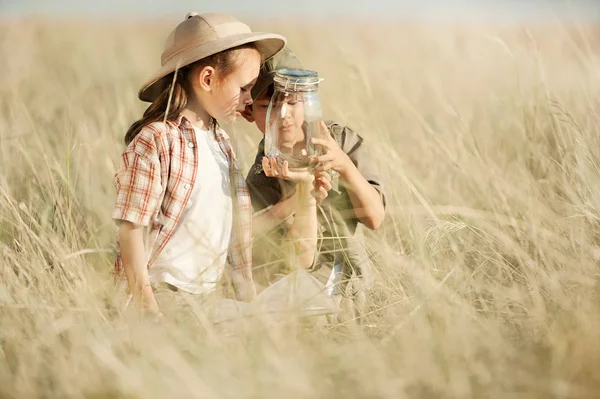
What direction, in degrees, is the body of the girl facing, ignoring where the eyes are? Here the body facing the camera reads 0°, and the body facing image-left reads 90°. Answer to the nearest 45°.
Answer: approximately 315°

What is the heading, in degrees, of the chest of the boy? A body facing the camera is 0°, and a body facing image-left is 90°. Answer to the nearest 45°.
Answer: approximately 0°

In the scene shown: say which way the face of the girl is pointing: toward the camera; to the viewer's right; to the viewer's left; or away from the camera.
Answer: to the viewer's right
